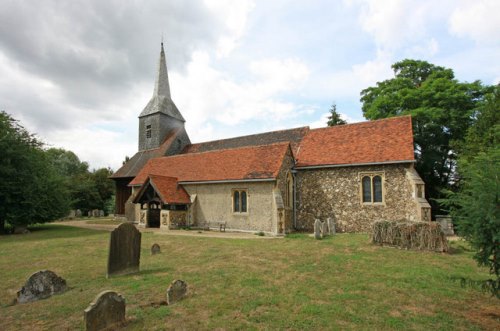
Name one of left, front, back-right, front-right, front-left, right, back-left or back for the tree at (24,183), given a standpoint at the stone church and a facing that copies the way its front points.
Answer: front-right

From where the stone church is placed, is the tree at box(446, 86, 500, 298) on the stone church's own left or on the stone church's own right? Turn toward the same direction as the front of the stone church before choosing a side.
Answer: on the stone church's own left

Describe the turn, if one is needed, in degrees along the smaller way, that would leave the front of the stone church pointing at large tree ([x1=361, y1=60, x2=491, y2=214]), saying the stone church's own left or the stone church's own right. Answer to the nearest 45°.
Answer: approximately 180°

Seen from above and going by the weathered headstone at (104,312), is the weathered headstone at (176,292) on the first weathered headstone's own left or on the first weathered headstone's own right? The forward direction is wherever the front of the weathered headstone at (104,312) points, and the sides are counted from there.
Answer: on the first weathered headstone's own left

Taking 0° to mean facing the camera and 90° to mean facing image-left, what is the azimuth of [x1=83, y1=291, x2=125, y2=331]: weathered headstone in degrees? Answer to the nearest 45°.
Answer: approximately 315°

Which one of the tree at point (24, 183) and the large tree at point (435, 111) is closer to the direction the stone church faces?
the tree

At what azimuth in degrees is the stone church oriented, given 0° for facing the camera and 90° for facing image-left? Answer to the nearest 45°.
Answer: approximately 45°
